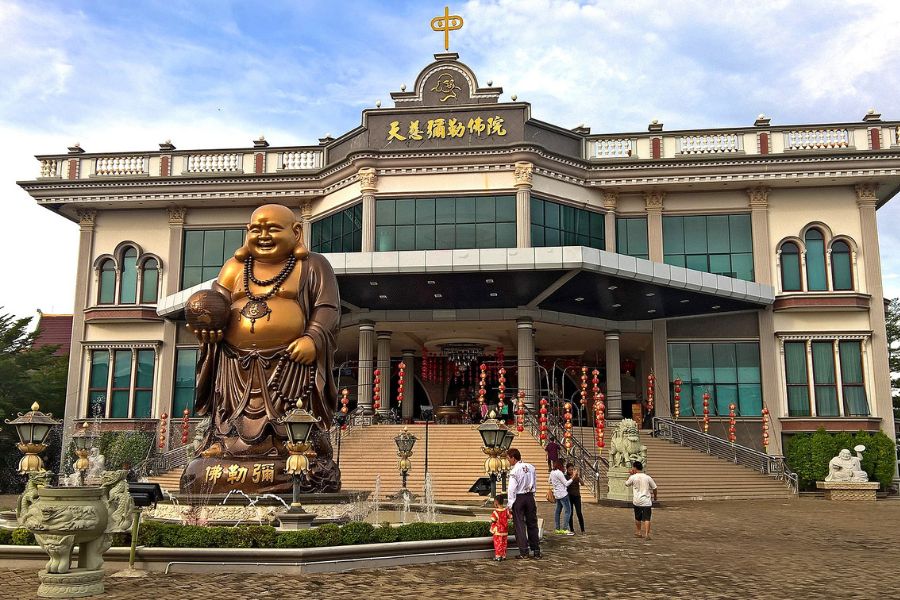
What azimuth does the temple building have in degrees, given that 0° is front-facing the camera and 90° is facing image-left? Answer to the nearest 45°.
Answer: approximately 0°

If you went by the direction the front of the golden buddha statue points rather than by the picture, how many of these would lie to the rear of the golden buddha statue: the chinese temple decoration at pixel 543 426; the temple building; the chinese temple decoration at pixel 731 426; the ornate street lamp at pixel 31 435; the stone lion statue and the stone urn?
4

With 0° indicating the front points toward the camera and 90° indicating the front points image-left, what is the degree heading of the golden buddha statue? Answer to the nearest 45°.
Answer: approximately 45°

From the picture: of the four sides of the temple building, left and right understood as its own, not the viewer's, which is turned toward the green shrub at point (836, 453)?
left

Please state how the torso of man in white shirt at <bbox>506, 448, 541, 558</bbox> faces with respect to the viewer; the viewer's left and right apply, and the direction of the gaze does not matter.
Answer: facing away from the viewer and to the left of the viewer

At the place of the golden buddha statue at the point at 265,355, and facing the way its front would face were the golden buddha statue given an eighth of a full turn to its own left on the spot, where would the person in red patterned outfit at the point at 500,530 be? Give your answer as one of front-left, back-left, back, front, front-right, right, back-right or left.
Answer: front-left

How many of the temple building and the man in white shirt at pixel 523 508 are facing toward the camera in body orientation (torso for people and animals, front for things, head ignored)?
1

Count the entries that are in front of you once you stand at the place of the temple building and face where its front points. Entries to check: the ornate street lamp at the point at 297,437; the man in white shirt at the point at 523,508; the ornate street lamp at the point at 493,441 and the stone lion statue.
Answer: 4

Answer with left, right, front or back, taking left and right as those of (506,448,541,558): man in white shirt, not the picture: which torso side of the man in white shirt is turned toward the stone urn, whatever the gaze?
left

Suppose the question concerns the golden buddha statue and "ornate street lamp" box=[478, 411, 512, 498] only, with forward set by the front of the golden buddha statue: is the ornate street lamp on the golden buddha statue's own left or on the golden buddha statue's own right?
on the golden buddha statue's own left

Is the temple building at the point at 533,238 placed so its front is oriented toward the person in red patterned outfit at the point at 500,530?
yes
